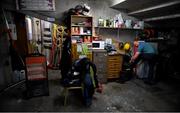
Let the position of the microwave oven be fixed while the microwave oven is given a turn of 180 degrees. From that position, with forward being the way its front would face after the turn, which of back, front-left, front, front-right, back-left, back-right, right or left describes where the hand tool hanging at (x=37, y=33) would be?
front-left

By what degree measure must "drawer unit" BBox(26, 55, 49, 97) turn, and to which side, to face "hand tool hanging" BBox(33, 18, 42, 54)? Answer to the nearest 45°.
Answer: approximately 180°

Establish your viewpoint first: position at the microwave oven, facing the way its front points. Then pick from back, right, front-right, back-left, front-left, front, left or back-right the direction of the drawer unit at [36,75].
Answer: front-right

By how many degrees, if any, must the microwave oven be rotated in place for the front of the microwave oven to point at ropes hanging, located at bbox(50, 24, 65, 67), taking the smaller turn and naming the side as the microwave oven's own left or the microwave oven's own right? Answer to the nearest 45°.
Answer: approximately 135° to the microwave oven's own right

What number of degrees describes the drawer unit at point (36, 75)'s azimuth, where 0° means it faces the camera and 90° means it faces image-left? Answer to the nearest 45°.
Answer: approximately 0°

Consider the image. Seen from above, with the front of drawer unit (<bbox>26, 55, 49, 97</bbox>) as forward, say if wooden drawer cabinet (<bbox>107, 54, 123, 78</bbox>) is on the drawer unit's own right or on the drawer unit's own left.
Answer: on the drawer unit's own left

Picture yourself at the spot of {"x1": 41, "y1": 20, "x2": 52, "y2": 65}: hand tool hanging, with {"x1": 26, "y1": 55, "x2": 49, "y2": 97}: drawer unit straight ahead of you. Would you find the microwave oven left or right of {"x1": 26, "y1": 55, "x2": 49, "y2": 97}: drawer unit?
left

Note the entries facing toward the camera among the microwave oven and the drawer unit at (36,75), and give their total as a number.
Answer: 2
